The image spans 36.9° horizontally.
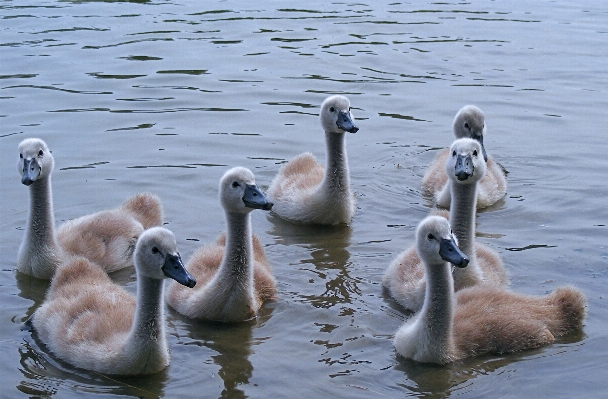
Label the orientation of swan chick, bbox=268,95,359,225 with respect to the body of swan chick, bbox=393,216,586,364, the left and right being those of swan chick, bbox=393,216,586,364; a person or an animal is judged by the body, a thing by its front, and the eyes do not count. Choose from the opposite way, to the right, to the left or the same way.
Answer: to the left

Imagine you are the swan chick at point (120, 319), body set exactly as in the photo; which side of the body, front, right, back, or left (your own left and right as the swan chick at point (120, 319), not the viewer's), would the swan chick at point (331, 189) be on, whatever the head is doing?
left

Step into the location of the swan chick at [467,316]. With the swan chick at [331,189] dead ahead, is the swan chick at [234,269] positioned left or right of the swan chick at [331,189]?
left

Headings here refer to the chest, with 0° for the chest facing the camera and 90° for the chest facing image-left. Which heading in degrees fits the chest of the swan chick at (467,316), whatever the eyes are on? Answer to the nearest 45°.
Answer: approximately 45°

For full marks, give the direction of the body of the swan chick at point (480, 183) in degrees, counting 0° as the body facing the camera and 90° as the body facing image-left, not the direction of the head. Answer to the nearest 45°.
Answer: approximately 0°

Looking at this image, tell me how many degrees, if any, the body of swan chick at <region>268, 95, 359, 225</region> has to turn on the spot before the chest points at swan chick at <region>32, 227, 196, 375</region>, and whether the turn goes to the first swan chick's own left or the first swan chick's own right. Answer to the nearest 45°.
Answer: approximately 90° to the first swan chick's own right

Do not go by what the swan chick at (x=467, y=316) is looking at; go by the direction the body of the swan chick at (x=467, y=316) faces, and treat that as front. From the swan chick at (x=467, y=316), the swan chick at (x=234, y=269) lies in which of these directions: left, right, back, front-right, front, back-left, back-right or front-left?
front-right

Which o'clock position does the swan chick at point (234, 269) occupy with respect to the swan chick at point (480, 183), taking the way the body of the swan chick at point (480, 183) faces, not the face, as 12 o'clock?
the swan chick at point (234, 269) is roughly at 1 o'clock from the swan chick at point (480, 183).

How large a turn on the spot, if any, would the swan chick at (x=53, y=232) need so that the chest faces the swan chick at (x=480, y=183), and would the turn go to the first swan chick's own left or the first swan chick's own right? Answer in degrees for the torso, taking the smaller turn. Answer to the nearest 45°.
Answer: approximately 135° to the first swan chick's own left

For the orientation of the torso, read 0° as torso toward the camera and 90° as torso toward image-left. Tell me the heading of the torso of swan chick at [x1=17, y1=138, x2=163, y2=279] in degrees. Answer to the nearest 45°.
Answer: approximately 45°

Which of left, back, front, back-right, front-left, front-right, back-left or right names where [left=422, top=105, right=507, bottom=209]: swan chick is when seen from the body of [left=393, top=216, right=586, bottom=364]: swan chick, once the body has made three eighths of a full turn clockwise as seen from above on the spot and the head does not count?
front

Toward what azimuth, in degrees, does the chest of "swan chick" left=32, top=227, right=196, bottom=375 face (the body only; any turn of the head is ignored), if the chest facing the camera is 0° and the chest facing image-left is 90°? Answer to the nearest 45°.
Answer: approximately 315°

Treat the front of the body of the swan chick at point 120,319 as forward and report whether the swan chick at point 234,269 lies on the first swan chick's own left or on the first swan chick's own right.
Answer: on the first swan chick's own left

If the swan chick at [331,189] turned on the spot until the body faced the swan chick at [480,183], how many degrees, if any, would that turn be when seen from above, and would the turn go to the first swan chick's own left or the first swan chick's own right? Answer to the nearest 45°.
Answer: approximately 45° to the first swan chick's own left

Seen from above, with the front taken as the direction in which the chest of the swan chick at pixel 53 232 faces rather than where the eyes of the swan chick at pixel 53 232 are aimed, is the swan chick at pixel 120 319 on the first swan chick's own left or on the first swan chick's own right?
on the first swan chick's own left
